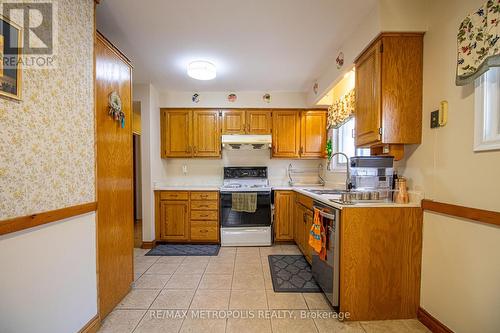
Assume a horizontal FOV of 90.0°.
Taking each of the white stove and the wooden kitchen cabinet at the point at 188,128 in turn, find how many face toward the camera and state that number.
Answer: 2

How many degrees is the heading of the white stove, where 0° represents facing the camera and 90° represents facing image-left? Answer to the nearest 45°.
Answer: approximately 0°

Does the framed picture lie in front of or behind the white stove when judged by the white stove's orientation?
in front

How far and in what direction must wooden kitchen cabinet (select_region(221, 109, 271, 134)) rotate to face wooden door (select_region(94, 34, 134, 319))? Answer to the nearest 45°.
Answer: approximately 45° to its right

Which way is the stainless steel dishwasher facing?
to the viewer's left
